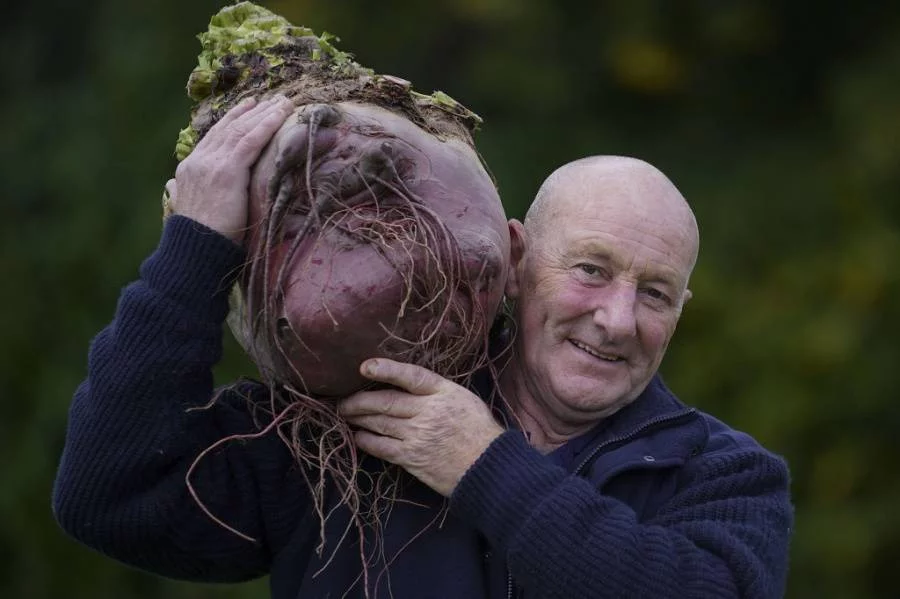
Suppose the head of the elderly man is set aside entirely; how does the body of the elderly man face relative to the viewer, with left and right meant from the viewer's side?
facing the viewer
